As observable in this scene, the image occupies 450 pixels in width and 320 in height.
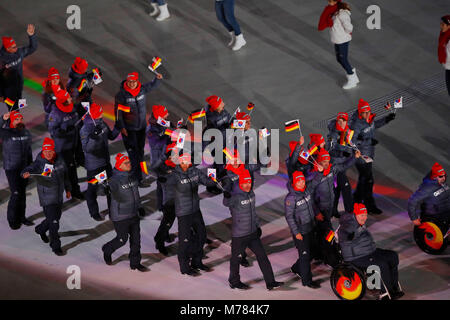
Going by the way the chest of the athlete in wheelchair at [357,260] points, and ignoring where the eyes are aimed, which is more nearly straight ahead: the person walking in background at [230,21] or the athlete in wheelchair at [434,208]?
the athlete in wheelchair

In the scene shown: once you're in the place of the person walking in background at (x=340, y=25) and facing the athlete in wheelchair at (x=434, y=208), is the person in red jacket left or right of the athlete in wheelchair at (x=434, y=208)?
left
